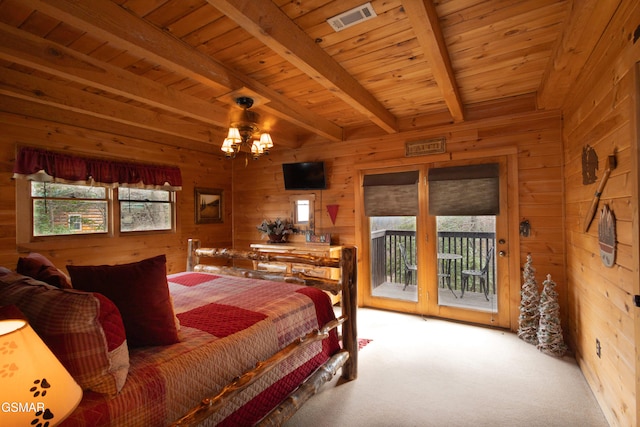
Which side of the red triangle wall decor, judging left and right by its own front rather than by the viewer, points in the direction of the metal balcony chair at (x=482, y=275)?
left

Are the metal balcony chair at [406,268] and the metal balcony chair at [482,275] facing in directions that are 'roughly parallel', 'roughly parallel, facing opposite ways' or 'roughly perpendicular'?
roughly parallel, facing opposite ways

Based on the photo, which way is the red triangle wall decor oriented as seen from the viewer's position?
toward the camera

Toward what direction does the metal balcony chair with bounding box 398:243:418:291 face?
to the viewer's right

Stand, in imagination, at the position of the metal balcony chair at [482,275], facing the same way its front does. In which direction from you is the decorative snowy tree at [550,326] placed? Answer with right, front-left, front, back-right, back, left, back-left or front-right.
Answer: back-left

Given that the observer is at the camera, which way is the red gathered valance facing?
facing the viewer and to the right of the viewer

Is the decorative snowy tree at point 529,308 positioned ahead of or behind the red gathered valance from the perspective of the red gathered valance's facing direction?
ahead

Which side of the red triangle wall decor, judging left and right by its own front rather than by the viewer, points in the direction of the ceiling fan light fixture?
front

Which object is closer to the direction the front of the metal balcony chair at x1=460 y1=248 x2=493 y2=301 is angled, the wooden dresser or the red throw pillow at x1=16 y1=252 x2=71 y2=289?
the wooden dresser

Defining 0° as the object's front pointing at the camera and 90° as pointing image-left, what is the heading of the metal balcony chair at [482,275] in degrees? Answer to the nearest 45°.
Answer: approximately 90°

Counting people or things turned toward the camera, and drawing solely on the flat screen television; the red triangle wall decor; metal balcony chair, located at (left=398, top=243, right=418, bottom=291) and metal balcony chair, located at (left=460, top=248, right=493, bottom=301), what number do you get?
2

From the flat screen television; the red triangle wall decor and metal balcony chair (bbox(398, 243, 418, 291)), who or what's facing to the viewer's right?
the metal balcony chair

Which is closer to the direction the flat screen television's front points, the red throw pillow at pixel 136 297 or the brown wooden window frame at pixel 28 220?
the red throw pillow

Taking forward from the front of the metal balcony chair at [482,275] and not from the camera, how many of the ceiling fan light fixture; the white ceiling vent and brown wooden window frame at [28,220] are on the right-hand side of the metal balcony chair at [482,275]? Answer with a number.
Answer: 0

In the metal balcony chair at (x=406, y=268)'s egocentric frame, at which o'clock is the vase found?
The vase is roughly at 6 o'clock from the metal balcony chair.

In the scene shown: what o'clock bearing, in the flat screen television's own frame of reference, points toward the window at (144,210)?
The window is roughly at 3 o'clock from the flat screen television.

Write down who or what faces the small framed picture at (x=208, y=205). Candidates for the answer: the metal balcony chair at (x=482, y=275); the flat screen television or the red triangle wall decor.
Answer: the metal balcony chair

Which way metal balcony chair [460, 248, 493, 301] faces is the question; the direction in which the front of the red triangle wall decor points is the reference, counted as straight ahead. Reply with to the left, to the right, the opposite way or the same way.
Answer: to the right

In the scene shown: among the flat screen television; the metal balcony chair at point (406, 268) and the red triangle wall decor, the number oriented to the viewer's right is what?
1

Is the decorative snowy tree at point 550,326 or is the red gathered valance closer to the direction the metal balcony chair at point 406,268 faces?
the decorative snowy tree
